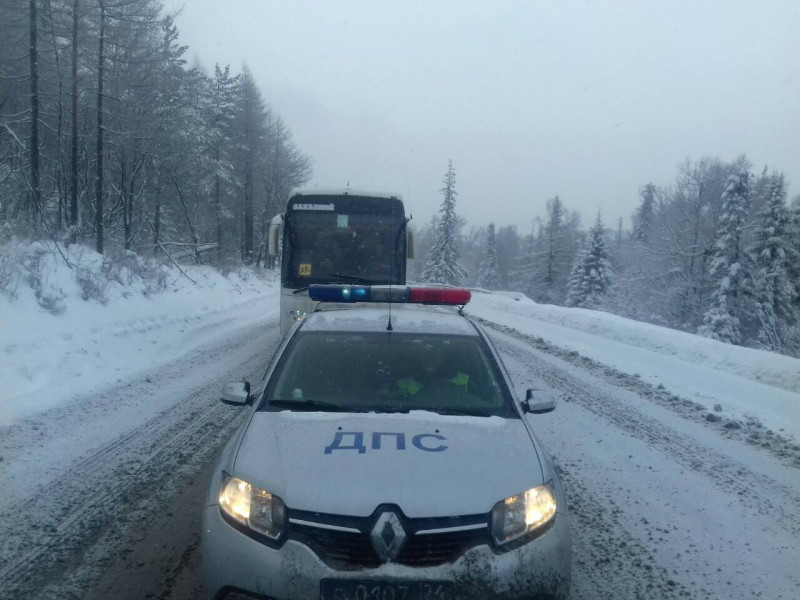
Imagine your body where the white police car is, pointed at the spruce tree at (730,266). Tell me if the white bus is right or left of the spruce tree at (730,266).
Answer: left

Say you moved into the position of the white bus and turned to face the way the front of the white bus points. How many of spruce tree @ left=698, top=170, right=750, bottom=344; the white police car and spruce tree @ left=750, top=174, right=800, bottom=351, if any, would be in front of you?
1

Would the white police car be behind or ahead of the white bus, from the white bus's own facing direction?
ahead

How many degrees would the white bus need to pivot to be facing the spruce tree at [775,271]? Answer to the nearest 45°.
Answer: approximately 135° to its left

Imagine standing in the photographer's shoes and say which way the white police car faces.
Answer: facing the viewer

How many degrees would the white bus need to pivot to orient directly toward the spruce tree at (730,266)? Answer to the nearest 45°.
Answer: approximately 135° to its left

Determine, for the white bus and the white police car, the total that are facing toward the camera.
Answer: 2

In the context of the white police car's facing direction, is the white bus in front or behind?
behind

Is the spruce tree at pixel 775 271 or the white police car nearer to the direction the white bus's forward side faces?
the white police car

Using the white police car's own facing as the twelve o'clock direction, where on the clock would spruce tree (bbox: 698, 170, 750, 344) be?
The spruce tree is roughly at 7 o'clock from the white police car.

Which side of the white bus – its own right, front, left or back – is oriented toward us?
front

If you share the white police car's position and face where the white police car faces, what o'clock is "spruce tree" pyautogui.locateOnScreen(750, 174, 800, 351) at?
The spruce tree is roughly at 7 o'clock from the white police car.
